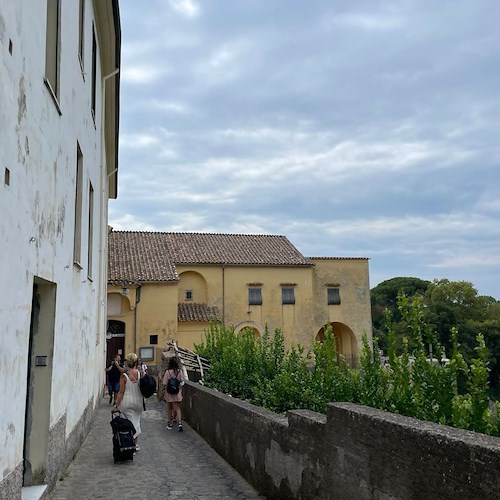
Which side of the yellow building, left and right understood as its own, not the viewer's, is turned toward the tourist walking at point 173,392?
front

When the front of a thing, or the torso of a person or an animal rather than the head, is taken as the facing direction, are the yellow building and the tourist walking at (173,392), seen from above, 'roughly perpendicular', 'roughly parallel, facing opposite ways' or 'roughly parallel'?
roughly parallel, facing opposite ways

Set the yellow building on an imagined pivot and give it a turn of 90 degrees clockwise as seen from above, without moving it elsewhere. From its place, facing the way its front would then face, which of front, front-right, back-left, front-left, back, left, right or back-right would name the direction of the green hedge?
left

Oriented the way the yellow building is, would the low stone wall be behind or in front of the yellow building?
in front

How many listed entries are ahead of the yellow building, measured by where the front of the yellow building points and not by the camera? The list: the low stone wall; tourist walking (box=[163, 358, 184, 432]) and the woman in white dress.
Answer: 3

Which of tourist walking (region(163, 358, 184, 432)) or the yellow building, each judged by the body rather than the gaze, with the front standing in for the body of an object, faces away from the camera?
the tourist walking

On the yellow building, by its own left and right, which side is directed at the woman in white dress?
front

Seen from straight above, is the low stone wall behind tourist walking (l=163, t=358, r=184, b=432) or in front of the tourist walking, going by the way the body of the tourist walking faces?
behind

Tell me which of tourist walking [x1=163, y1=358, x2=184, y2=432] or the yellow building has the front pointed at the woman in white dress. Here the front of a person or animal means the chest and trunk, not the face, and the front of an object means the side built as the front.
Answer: the yellow building

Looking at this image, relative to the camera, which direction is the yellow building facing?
toward the camera

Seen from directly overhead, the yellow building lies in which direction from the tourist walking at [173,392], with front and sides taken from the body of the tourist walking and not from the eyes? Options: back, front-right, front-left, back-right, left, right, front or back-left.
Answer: front

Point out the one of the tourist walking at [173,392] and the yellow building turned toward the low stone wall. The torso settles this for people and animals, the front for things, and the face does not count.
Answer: the yellow building

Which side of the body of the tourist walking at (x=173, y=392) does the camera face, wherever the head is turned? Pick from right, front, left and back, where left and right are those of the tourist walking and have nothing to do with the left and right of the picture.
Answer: back
